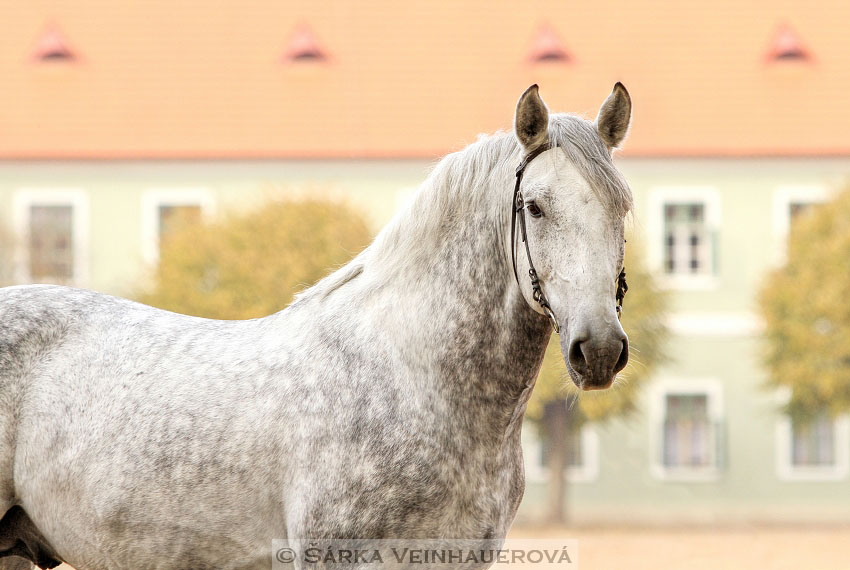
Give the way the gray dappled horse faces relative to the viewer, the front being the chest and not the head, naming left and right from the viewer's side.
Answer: facing to the right of the viewer
